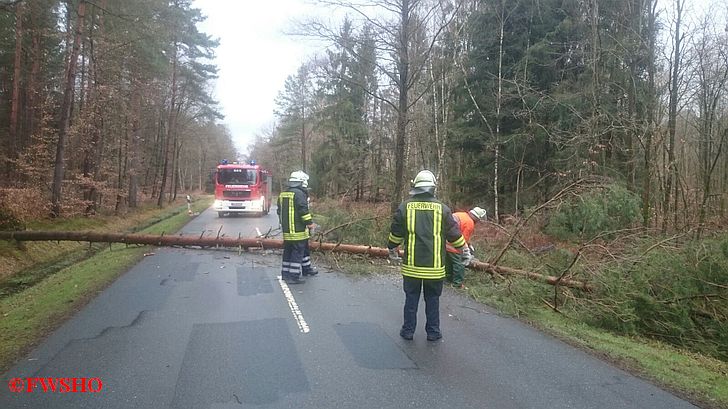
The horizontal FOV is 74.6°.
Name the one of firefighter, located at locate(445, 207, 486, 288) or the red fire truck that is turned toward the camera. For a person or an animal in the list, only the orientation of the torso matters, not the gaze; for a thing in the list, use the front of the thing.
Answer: the red fire truck

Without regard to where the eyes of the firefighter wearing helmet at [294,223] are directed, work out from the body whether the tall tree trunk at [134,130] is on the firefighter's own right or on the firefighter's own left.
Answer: on the firefighter's own left

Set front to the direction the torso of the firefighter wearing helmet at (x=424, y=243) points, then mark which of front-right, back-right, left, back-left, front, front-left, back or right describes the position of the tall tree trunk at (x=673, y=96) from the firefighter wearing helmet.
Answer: front-right

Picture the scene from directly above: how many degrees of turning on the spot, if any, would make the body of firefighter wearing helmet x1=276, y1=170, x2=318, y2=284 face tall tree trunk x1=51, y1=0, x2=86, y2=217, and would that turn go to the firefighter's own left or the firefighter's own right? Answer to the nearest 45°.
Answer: approximately 90° to the firefighter's own left

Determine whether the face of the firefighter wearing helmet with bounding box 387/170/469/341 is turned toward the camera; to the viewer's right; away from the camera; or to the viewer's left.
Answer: away from the camera

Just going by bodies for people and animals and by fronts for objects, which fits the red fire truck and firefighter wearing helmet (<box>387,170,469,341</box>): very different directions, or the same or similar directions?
very different directions

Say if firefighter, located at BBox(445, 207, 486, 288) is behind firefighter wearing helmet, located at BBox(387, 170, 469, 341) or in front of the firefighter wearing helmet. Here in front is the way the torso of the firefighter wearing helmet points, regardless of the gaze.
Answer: in front

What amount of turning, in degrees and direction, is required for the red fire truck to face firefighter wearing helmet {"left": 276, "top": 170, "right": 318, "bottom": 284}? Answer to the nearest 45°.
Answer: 0° — it already faces them

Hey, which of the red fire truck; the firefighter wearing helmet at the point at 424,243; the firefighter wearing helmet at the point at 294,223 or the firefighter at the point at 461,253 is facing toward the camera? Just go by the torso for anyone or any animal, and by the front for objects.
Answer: the red fire truck

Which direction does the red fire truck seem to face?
toward the camera

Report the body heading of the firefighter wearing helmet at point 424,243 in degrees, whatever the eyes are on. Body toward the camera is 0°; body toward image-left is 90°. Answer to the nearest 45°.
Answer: approximately 180°

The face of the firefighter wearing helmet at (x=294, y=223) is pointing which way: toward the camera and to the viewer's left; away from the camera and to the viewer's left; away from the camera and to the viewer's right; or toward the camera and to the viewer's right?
away from the camera and to the viewer's right
